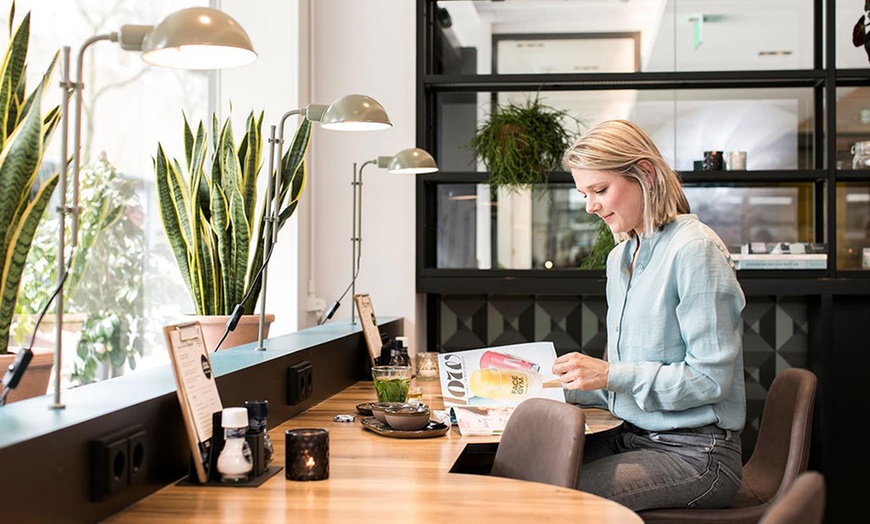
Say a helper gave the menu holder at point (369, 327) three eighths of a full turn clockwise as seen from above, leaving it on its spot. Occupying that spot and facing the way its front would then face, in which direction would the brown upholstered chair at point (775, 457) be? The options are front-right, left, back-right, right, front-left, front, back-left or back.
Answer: back-left

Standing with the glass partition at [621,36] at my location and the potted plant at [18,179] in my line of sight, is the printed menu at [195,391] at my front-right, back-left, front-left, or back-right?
front-left

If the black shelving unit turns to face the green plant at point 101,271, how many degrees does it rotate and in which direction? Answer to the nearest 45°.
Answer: approximately 45° to its right

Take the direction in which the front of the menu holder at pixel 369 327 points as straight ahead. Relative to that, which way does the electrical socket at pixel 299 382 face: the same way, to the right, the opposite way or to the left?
the same way

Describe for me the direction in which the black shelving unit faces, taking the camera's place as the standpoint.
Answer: facing the viewer

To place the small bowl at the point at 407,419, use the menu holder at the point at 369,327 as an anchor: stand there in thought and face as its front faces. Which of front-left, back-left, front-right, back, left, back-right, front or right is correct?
front-right

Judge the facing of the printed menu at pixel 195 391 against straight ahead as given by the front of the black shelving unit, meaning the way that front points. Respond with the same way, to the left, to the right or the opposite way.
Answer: to the left

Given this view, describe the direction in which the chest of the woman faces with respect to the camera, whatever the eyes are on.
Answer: to the viewer's left

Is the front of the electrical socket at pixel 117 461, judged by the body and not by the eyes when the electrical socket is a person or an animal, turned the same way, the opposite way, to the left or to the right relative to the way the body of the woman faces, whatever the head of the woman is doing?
the opposite way

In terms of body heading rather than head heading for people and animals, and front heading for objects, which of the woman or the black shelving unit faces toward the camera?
the black shelving unit

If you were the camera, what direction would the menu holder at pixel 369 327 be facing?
facing the viewer and to the right of the viewer

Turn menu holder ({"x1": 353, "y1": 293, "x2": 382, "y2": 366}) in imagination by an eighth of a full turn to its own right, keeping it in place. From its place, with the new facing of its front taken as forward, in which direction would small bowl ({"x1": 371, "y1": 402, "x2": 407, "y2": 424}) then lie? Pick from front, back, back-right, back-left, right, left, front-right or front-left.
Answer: front

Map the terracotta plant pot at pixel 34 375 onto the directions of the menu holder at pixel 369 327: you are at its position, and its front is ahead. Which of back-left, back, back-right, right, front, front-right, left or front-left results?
right

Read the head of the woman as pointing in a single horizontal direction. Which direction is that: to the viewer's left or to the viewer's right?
to the viewer's left

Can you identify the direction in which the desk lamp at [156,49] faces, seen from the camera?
facing to the right of the viewer

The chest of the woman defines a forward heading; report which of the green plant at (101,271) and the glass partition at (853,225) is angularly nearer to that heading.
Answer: the green plant

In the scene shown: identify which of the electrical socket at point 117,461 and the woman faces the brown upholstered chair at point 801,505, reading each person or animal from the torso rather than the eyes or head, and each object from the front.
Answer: the electrical socket

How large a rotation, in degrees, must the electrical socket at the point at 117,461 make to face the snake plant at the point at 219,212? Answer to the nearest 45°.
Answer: approximately 135° to its left

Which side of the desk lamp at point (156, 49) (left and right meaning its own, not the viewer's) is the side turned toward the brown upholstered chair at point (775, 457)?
front
